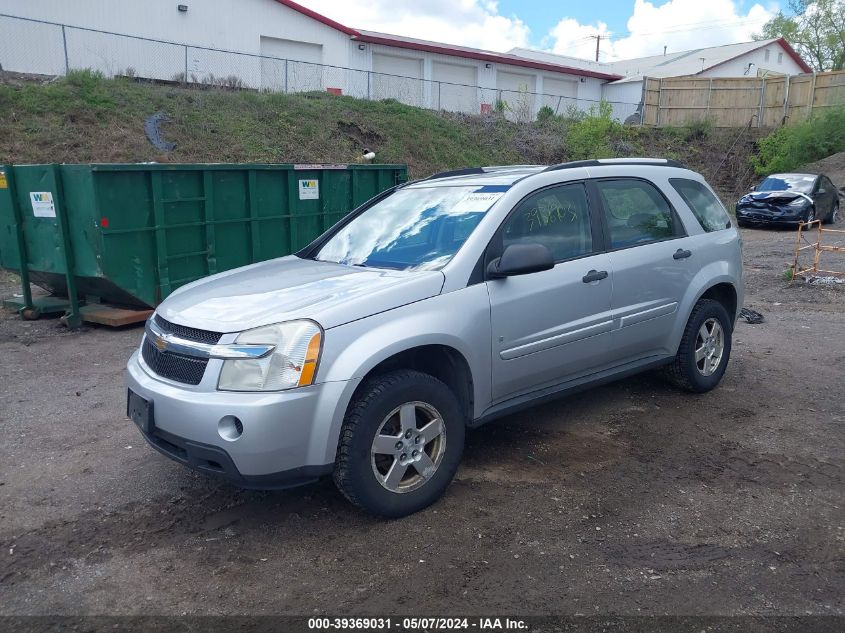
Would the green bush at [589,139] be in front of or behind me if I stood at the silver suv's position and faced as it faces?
behind

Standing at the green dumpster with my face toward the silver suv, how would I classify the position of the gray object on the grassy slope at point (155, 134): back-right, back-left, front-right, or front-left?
back-left

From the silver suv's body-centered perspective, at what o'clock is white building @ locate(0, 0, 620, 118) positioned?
The white building is roughly at 4 o'clock from the silver suv.

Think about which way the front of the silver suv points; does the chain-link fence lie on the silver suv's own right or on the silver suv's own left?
on the silver suv's own right

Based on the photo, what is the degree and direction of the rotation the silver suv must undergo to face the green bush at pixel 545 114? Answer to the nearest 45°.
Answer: approximately 135° to its right

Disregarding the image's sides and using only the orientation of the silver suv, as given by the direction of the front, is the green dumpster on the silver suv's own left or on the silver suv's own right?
on the silver suv's own right

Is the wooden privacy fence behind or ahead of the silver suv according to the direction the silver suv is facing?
behind

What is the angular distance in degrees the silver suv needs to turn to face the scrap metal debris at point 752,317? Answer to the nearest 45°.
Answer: approximately 180°

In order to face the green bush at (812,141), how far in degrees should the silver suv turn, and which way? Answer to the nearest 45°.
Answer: approximately 180°

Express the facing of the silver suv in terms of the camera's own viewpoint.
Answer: facing the viewer and to the left of the viewer

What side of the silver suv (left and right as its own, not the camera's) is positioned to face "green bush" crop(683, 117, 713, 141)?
back
